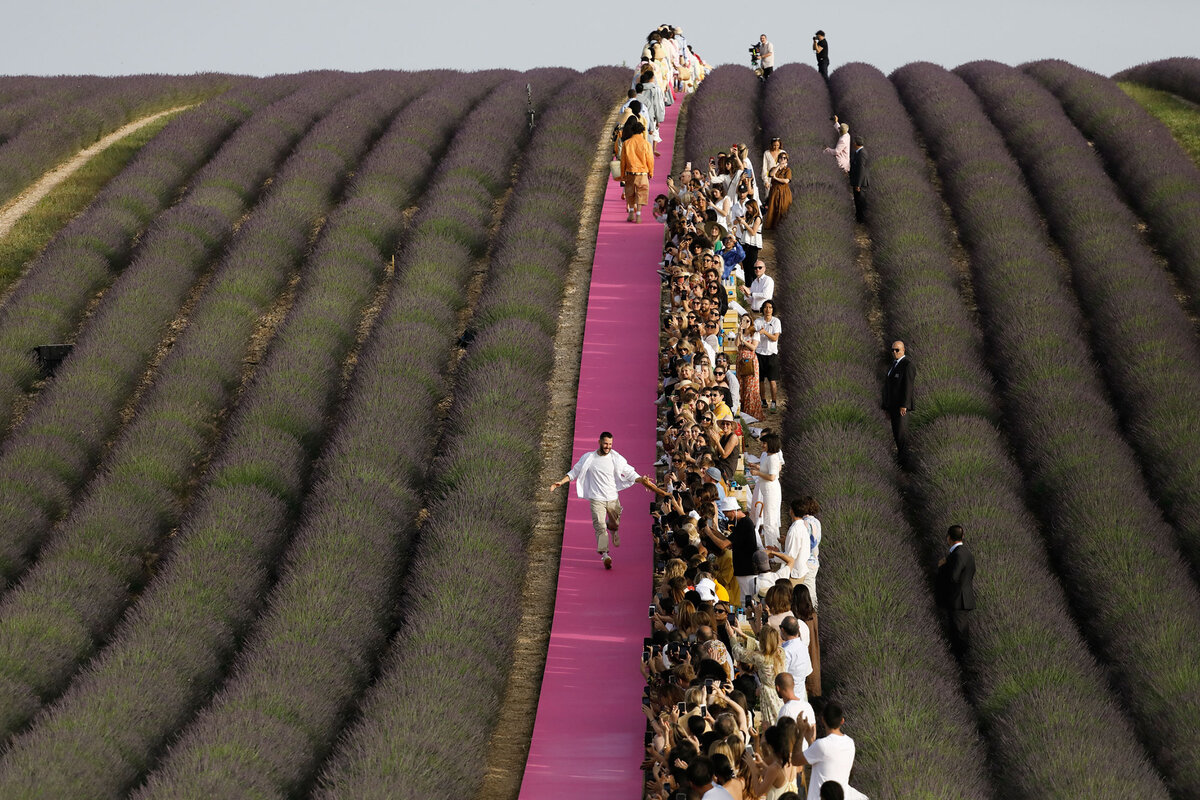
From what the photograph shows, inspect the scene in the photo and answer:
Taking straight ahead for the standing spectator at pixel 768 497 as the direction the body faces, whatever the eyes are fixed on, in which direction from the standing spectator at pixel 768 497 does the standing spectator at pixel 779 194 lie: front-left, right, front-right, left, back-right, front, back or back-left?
right

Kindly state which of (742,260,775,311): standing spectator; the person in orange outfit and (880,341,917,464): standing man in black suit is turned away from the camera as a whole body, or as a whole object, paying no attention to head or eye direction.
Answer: the person in orange outfit

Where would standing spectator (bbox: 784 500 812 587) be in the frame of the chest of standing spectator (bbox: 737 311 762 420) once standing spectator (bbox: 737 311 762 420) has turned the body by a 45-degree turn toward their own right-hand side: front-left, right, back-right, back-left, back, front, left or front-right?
left

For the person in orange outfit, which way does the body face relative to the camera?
away from the camera

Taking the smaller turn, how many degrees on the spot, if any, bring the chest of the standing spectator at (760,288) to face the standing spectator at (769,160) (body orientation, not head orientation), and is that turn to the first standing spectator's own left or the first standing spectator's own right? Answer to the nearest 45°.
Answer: approximately 135° to the first standing spectator's own right

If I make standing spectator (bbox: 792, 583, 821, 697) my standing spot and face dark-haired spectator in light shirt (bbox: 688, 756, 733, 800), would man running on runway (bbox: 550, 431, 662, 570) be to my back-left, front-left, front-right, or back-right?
back-right

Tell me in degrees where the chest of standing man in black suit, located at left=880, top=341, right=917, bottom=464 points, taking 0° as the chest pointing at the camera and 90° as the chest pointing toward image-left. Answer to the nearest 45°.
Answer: approximately 45°

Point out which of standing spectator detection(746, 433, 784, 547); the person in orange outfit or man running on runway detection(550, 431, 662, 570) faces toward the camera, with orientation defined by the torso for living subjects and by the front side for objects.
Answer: the man running on runway

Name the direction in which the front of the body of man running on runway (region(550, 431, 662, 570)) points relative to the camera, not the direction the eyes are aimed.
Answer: toward the camera

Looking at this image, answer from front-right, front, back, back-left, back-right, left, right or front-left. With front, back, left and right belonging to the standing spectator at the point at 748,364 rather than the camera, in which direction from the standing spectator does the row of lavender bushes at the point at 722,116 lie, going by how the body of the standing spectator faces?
back-right

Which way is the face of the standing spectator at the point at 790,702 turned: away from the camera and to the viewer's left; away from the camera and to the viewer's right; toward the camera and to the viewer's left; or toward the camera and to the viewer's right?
away from the camera and to the viewer's left

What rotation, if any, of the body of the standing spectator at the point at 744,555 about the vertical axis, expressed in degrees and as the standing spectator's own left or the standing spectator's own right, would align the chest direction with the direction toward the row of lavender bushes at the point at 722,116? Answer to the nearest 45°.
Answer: approximately 90° to the standing spectator's own right
